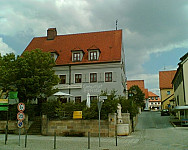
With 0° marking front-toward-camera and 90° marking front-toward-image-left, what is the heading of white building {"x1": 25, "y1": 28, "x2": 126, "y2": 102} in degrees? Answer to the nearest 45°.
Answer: approximately 0°

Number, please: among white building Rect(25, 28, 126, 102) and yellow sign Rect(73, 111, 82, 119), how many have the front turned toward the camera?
2

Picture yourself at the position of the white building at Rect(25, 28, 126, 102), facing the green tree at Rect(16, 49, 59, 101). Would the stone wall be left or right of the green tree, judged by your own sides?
left

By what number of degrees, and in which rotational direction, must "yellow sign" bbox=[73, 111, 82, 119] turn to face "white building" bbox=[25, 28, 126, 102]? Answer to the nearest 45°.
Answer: approximately 180°

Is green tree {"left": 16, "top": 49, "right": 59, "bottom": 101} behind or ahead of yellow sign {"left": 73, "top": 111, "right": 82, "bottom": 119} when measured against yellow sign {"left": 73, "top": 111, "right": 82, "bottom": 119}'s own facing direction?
behind

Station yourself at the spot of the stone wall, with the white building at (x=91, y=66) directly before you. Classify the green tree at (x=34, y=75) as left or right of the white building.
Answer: left
